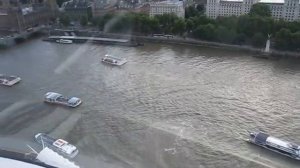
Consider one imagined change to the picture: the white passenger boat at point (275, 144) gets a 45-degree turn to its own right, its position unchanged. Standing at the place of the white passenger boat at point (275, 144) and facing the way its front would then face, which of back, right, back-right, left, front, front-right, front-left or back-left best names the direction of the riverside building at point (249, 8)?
back

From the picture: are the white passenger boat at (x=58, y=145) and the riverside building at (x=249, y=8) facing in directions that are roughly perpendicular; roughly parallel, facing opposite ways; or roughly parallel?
roughly perpendicular

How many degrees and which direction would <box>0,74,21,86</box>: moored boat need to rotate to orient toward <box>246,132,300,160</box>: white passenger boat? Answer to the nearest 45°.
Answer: approximately 45° to its right

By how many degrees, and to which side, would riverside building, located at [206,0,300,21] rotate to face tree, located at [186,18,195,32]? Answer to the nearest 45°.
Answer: approximately 45° to its right

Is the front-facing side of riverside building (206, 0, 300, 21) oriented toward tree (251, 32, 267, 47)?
yes

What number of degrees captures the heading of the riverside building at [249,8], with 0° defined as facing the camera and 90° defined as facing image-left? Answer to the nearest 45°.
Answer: approximately 0°

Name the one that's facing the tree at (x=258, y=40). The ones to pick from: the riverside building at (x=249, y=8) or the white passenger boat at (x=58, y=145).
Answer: the riverside building
